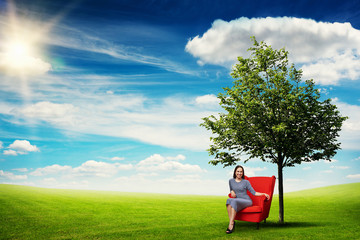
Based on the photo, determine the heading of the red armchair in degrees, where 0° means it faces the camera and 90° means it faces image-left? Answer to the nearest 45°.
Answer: approximately 45°
